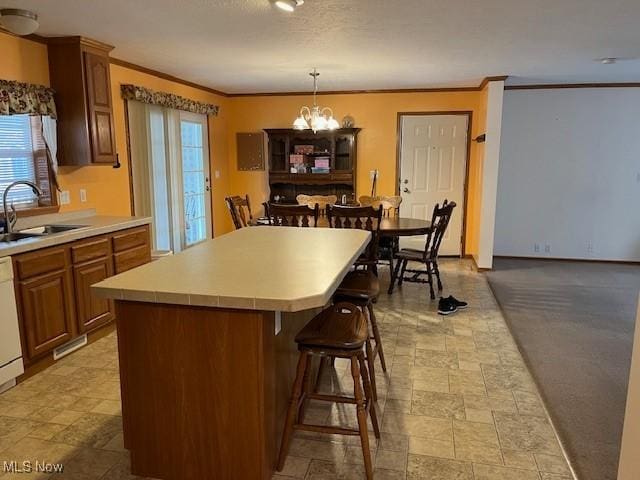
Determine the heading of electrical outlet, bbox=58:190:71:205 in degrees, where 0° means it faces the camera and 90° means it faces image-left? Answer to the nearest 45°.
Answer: approximately 315°

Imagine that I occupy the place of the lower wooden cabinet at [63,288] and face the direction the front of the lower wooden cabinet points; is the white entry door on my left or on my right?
on my left

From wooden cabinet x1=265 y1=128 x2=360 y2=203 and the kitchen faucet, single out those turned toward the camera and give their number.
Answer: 1

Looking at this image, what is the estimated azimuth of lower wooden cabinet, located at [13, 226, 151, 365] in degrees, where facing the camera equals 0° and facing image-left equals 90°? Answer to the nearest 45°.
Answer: approximately 315°

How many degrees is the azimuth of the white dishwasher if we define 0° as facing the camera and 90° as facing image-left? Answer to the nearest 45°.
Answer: approximately 315°

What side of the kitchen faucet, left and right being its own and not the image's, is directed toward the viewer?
right

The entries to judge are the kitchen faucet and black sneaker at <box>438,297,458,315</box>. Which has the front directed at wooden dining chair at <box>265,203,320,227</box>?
the kitchen faucet

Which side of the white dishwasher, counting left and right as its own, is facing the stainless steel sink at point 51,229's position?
left

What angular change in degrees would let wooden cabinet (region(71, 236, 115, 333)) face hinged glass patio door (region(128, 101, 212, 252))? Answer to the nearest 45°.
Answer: approximately 90° to its left

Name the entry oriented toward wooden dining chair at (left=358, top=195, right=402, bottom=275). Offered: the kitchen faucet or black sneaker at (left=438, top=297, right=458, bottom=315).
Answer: the kitchen faucet

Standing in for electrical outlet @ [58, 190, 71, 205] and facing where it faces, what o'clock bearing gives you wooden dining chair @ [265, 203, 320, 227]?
The wooden dining chair is roughly at 11 o'clock from the electrical outlet.

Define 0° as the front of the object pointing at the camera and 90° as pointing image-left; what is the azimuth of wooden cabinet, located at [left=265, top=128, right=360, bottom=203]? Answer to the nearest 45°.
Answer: approximately 0°
